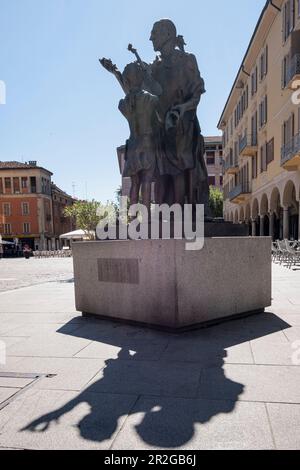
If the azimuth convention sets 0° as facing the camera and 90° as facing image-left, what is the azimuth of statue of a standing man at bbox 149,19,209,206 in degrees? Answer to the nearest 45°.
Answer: approximately 45°
